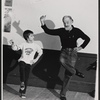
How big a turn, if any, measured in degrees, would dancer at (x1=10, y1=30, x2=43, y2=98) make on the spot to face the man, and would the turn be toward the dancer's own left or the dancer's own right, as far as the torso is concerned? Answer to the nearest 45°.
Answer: approximately 90° to the dancer's own left

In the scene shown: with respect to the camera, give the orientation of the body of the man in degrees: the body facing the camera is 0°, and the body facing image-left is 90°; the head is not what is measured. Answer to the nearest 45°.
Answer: approximately 0°

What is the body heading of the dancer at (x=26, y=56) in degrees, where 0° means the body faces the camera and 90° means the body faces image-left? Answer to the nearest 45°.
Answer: approximately 0°

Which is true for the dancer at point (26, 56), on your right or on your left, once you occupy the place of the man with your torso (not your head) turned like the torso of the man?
on your right

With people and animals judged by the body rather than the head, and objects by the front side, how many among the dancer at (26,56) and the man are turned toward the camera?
2
